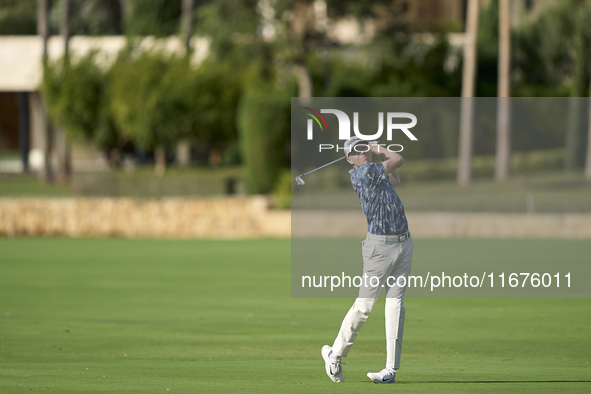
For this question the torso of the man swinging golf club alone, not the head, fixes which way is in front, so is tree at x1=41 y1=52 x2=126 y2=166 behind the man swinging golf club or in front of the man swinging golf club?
behind

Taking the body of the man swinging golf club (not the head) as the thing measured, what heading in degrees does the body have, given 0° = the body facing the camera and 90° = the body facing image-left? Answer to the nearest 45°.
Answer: approximately 315°
